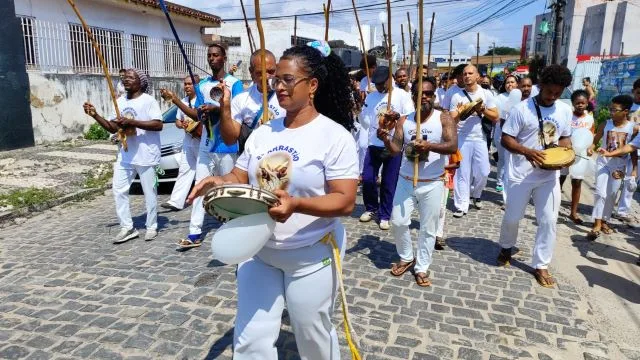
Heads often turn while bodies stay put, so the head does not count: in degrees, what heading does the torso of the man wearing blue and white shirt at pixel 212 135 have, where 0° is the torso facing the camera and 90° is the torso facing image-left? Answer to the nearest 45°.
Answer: approximately 45°

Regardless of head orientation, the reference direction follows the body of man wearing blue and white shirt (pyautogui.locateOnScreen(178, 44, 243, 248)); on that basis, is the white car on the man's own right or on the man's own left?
on the man's own right

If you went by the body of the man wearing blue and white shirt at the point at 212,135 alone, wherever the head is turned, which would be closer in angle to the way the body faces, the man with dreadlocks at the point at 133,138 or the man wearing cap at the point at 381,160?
the man with dreadlocks

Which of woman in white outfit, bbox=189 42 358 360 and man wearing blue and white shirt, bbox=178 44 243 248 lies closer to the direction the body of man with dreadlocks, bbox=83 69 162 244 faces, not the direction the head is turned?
the woman in white outfit

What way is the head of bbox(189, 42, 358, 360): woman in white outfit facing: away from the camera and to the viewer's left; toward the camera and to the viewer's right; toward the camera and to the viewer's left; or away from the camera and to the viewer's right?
toward the camera and to the viewer's left

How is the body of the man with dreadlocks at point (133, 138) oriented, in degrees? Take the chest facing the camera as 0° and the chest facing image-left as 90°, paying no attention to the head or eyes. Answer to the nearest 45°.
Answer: approximately 45°

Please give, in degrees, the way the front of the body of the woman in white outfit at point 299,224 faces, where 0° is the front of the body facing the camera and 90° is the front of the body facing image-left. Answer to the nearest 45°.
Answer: approximately 45°

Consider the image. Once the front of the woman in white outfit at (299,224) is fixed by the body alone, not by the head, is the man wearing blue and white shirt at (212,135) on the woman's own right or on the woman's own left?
on the woman's own right

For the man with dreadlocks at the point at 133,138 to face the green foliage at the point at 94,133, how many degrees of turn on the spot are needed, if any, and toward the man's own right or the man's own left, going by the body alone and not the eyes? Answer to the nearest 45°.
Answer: approximately 135° to the man's own right

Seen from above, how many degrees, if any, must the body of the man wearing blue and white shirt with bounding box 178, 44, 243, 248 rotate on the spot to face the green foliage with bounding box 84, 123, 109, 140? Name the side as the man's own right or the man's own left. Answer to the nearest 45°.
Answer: approximately 135° to the man's own right

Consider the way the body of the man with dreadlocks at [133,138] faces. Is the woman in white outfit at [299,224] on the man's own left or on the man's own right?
on the man's own left

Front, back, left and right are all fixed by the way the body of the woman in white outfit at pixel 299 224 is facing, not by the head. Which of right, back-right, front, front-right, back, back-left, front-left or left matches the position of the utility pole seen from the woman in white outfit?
back

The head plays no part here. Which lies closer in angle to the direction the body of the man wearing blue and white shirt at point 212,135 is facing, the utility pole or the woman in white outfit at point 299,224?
the woman in white outfit
